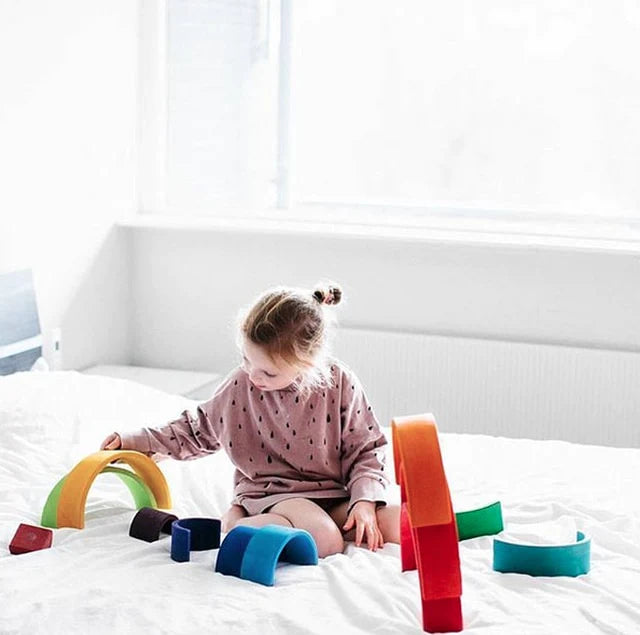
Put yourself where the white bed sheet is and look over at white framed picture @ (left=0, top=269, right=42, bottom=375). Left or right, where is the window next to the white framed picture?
right

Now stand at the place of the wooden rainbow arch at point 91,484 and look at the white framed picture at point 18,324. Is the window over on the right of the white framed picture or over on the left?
right

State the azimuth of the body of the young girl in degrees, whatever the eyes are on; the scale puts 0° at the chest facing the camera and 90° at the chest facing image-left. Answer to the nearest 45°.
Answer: approximately 0°

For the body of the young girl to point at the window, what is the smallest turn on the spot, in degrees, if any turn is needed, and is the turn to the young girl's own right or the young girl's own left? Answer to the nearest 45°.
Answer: approximately 180°

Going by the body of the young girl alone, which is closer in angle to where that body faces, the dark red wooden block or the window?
the dark red wooden block

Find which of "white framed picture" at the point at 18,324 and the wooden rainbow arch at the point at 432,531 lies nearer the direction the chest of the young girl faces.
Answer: the wooden rainbow arch

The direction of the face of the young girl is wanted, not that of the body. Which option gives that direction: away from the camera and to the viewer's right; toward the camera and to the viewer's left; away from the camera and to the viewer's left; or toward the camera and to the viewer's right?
toward the camera and to the viewer's left

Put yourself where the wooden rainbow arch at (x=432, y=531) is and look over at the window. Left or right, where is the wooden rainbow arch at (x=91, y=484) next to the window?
left

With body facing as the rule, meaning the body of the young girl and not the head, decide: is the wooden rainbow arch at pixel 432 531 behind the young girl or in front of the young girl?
in front
